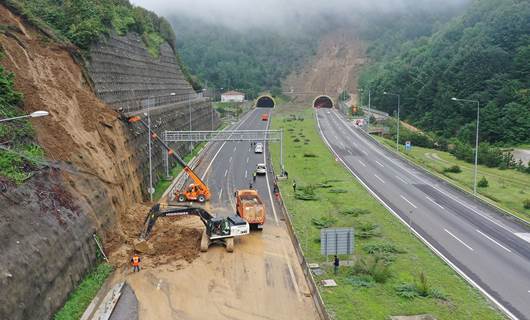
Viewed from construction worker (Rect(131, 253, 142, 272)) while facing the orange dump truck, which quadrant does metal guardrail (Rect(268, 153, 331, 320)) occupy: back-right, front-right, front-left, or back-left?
front-right

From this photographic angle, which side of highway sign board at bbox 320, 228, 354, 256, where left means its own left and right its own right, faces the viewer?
back

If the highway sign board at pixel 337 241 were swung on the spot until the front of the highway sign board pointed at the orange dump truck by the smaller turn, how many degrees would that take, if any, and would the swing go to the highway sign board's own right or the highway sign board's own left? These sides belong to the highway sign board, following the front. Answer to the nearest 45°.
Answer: approximately 45° to the highway sign board's own left

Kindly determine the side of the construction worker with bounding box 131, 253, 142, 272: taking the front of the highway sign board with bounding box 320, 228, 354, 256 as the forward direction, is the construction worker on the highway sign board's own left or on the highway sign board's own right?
on the highway sign board's own left

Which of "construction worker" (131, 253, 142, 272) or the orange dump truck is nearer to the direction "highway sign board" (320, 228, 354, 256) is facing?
the orange dump truck

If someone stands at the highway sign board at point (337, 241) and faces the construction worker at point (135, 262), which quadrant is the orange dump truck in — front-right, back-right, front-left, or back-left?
front-right

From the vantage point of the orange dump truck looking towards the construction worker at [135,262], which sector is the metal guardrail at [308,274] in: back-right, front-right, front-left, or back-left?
front-left

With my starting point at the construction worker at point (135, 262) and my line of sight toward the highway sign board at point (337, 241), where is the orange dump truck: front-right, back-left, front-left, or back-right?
front-left
